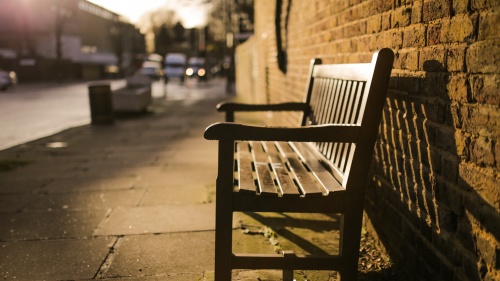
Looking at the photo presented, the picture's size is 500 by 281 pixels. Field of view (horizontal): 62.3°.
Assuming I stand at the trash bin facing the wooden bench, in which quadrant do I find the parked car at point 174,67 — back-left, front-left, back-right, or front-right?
back-left

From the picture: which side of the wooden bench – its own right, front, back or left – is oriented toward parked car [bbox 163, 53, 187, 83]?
right

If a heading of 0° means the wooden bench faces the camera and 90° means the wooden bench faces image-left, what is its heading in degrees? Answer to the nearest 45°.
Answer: approximately 90°

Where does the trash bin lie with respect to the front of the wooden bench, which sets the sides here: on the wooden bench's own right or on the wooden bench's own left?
on the wooden bench's own right

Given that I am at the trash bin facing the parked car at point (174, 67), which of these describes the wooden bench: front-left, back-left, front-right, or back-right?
back-right
